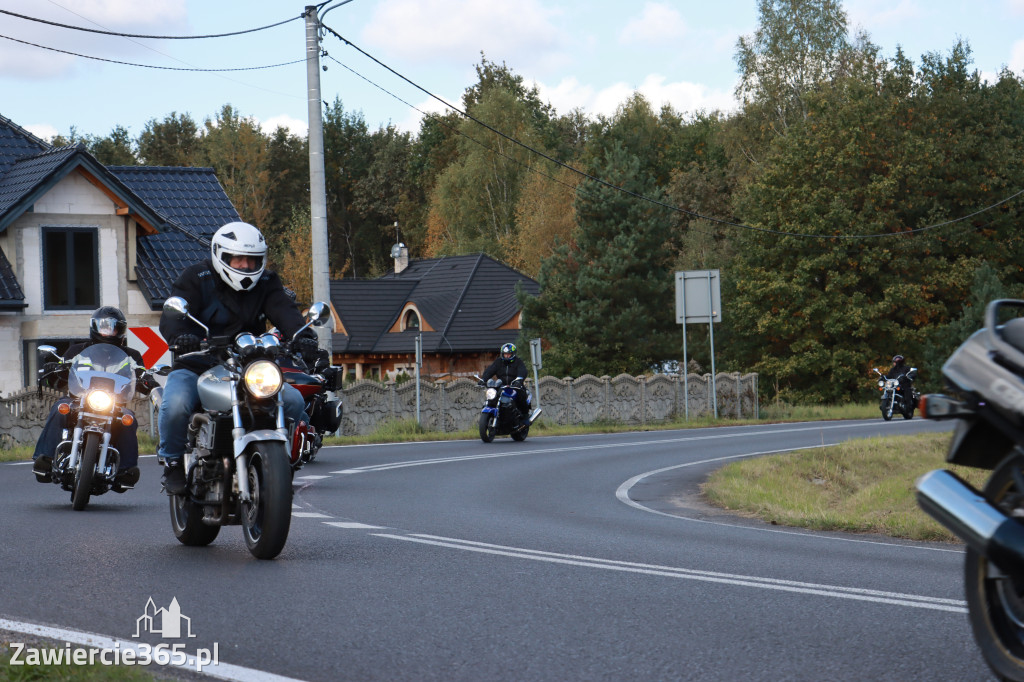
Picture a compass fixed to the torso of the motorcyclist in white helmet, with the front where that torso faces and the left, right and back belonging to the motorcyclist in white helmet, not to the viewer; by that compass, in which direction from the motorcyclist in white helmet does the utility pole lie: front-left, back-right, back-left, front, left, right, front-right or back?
back

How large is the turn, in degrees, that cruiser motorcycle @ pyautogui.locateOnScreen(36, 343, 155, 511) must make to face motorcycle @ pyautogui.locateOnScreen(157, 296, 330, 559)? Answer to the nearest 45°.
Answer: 0° — it already faces it

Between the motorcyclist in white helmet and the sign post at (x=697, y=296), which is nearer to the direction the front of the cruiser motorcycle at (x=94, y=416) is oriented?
the motorcyclist in white helmet

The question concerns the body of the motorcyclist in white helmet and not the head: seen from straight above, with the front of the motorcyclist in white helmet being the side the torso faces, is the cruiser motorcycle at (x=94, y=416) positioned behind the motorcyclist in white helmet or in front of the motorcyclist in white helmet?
behind

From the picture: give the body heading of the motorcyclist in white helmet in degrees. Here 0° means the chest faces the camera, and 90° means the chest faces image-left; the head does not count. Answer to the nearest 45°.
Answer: approximately 0°

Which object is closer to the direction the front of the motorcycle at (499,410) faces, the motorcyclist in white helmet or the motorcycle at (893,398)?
the motorcyclist in white helmet

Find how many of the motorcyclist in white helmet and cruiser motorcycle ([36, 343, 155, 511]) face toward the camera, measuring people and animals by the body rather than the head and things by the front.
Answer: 2

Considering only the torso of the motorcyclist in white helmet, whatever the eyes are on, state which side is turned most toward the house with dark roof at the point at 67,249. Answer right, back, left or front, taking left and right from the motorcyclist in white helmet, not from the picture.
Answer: back

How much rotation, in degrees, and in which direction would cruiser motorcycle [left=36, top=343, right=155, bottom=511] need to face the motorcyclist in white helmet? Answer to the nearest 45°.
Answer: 0° — it already faces them

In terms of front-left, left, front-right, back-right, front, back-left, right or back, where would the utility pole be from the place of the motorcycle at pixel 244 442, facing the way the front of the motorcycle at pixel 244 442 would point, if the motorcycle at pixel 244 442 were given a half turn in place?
front-right
